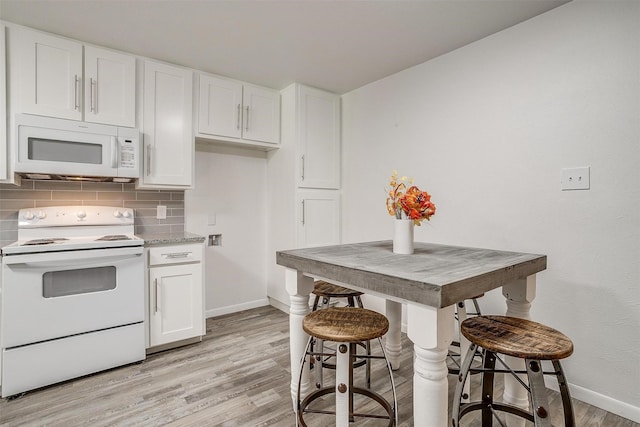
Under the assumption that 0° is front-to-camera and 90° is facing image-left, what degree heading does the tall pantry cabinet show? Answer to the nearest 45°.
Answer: approximately 315°

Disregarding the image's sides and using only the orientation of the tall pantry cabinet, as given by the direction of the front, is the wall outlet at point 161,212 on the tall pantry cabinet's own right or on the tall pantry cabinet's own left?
on the tall pantry cabinet's own right

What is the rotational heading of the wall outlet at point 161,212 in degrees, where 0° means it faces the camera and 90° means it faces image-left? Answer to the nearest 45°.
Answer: approximately 0°

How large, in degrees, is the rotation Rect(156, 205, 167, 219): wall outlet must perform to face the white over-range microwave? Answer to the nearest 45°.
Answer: approximately 45° to its right

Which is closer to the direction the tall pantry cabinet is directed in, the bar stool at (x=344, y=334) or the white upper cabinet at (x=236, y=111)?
the bar stool

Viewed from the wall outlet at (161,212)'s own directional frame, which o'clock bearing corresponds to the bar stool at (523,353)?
The bar stool is roughly at 11 o'clock from the wall outlet.

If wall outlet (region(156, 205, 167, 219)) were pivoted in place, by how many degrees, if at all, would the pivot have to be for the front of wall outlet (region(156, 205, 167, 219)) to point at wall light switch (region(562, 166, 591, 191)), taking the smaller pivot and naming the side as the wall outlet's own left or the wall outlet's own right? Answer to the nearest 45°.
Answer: approximately 45° to the wall outlet's own left

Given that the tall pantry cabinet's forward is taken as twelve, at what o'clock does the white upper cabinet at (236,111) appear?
The white upper cabinet is roughly at 4 o'clock from the tall pantry cabinet.

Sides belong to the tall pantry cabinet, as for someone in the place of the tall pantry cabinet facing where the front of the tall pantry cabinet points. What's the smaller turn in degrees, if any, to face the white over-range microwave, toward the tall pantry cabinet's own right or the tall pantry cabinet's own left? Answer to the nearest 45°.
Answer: approximately 90° to the tall pantry cabinet's own right

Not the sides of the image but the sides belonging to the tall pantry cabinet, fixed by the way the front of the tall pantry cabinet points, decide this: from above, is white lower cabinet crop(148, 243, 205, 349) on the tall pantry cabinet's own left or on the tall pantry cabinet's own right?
on the tall pantry cabinet's own right
